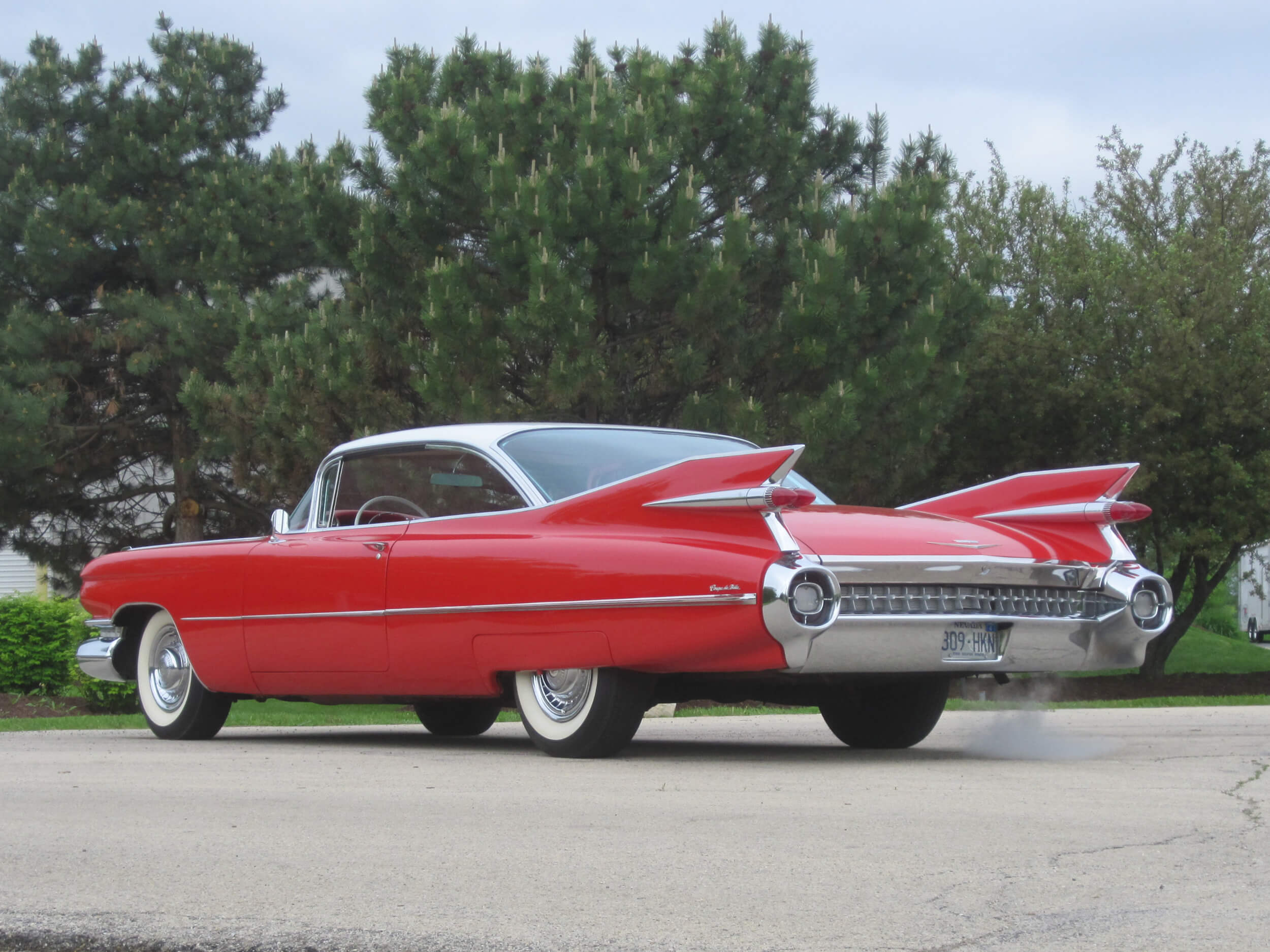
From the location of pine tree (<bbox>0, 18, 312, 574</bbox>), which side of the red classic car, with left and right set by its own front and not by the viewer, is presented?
front

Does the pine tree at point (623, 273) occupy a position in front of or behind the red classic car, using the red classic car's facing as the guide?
in front

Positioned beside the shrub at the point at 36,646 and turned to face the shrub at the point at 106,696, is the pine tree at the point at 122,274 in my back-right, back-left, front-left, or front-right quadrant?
back-left

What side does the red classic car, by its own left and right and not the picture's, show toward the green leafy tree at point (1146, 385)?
right

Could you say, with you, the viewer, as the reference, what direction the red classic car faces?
facing away from the viewer and to the left of the viewer

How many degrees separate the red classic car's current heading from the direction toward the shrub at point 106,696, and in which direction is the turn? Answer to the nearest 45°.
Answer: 0° — it already faces it

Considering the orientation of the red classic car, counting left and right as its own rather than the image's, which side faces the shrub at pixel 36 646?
front
